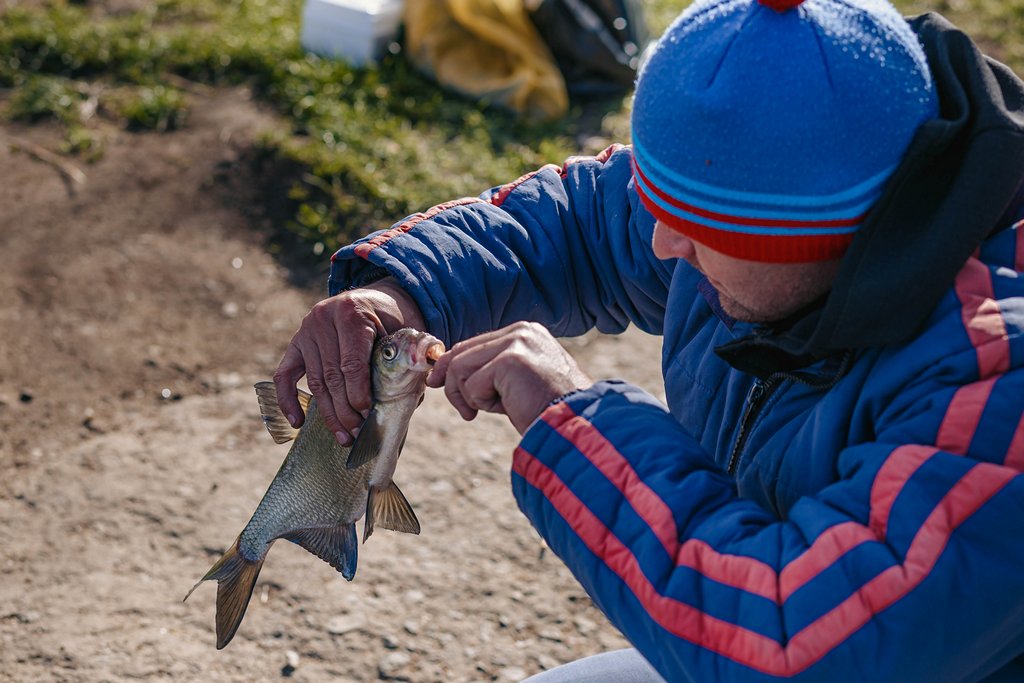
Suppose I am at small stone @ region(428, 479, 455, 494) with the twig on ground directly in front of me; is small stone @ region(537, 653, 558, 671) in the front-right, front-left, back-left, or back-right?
back-left

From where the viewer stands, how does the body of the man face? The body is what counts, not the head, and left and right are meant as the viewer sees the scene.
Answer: facing the viewer and to the left of the viewer

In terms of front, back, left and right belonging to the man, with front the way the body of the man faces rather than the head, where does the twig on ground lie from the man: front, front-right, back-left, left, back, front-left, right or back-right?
right

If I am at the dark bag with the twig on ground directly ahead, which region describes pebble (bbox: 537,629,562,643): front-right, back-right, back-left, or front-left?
front-left
